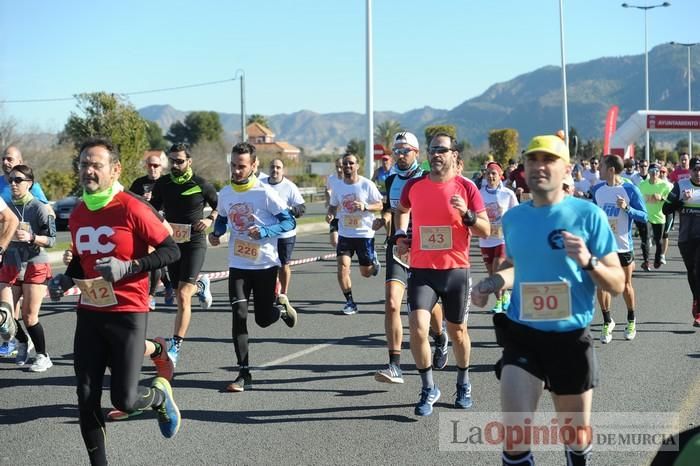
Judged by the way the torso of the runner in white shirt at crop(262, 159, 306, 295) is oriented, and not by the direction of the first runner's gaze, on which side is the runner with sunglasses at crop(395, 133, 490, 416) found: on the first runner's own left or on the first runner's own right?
on the first runner's own left

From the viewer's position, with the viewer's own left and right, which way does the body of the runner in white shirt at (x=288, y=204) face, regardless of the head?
facing the viewer and to the left of the viewer

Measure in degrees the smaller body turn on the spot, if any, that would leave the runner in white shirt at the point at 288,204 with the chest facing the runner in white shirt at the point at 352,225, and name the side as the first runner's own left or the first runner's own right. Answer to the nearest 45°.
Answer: approximately 90° to the first runner's own left

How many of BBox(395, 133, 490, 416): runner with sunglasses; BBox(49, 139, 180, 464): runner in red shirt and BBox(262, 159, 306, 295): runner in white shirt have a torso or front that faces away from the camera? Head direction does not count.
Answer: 0

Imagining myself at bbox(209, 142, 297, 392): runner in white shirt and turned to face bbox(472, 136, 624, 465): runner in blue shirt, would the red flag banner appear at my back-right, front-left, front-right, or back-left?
back-left

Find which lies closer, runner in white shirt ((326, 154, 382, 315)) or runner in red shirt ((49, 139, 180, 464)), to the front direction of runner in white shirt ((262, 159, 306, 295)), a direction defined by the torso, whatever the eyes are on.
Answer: the runner in red shirt

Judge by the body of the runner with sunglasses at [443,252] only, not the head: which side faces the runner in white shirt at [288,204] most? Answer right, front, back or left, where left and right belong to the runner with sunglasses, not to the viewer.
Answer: back

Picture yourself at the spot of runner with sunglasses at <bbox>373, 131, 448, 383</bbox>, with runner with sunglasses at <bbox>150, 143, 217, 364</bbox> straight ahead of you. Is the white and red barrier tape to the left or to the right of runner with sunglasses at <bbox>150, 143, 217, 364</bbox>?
right

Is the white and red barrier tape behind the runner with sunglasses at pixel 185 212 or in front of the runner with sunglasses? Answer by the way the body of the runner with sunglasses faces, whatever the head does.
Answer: behind

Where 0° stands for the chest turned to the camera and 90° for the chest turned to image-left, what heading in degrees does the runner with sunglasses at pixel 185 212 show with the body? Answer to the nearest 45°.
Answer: approximately 45°

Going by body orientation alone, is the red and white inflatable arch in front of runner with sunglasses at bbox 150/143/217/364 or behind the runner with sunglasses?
behind

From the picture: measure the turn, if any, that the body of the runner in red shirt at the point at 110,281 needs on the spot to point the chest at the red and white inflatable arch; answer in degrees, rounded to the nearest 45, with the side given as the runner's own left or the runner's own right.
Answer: approximately 180°

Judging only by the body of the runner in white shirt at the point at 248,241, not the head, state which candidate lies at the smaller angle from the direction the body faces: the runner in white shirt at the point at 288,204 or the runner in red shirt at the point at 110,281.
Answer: the runner in red shirt

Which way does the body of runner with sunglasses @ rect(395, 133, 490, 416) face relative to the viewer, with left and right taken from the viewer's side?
facing the viewer
